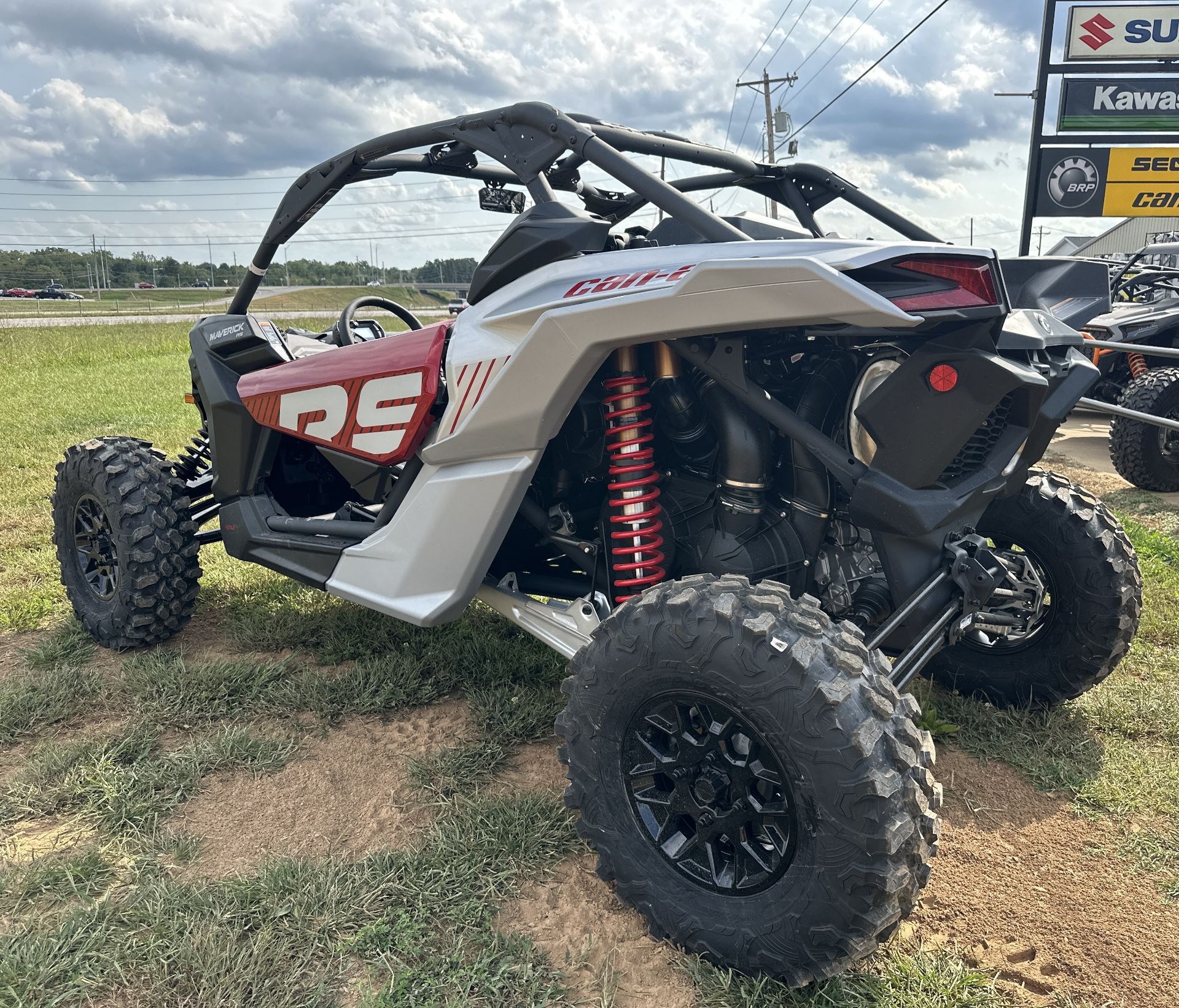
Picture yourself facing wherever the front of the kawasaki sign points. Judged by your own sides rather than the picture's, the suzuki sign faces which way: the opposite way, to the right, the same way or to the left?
the same way

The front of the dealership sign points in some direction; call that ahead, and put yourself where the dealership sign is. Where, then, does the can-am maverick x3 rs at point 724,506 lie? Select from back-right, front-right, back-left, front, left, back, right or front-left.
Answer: front

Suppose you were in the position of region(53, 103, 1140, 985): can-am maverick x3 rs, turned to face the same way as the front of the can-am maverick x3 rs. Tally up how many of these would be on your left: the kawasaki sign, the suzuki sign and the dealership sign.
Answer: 0

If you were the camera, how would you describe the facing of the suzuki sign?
facing the viewer

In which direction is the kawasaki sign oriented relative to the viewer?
toward the camera

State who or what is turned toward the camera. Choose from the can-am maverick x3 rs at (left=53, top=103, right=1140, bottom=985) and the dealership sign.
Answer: the dealership sign

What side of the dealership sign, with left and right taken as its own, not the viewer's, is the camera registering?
front

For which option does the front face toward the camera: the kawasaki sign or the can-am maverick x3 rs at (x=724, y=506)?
the kawasaki sign

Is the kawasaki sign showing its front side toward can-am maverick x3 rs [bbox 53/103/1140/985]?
yes

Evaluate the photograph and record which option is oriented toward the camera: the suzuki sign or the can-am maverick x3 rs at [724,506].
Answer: the suzuki sign

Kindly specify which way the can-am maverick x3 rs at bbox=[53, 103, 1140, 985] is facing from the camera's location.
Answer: facing away from the viewer and to the left of the viewer

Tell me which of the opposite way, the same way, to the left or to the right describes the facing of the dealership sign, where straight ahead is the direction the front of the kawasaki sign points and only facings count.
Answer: the same way

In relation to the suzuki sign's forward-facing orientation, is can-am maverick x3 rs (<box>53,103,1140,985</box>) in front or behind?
in front

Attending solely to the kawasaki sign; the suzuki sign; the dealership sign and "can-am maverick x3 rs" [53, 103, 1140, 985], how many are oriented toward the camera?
3

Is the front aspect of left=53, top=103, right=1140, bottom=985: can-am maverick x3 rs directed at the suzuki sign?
no
